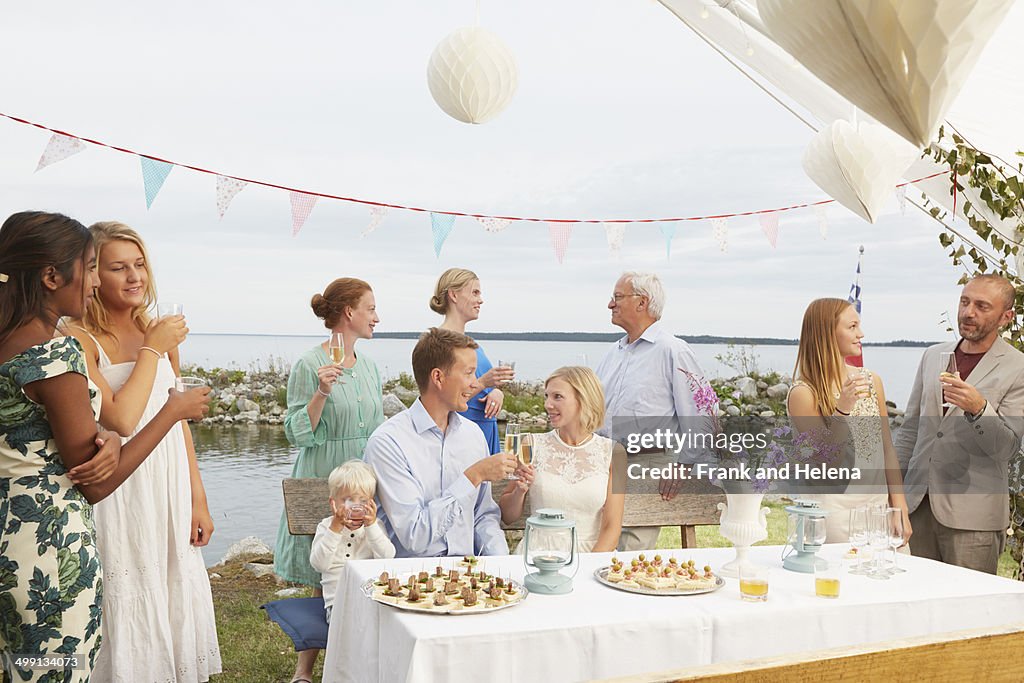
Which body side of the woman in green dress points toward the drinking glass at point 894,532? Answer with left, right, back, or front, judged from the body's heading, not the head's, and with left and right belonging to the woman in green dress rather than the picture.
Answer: front

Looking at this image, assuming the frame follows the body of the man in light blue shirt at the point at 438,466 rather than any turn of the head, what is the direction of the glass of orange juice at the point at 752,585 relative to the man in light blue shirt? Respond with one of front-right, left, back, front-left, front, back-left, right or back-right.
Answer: front

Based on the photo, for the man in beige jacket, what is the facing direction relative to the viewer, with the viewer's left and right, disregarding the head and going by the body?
facing the viewer and to the left of the viewer

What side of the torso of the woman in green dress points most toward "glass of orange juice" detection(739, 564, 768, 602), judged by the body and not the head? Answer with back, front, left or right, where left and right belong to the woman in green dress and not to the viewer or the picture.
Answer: front

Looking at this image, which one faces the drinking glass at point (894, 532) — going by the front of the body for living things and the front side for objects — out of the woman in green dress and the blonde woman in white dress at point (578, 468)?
the woman in green dress

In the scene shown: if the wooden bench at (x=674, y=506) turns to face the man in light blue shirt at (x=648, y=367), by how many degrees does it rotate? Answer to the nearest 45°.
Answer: approximately 180°

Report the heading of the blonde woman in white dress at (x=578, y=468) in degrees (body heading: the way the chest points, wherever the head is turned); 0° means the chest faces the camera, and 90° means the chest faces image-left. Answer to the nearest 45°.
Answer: approximately 45°

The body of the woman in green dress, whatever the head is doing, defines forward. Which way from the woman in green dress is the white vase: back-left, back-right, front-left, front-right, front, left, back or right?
front

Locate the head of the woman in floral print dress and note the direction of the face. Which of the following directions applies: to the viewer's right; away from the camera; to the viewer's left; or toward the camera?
to the viewer's right

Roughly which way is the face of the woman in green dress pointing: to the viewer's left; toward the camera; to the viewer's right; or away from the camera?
to the viewer's right

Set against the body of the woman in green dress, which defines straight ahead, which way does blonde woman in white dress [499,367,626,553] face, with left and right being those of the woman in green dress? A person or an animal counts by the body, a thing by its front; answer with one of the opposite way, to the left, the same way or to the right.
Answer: to the right

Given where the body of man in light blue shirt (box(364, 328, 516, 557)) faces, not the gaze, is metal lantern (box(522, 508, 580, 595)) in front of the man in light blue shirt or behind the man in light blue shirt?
in front

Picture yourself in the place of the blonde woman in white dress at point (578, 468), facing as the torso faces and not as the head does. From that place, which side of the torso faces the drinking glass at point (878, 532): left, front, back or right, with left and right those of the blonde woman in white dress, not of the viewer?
left

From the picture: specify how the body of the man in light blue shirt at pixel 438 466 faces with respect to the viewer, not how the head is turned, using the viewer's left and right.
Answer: facing the viewer and to the right of the viewer

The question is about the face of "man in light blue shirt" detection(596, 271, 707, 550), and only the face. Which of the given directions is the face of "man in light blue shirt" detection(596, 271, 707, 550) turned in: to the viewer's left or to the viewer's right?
to the viewer's left
